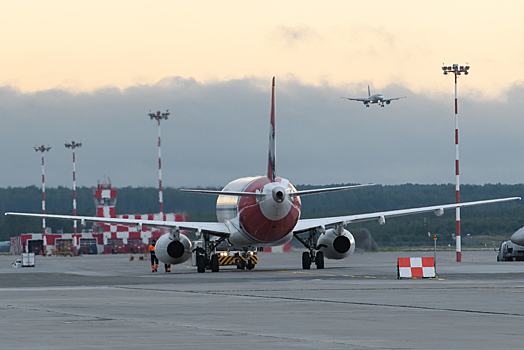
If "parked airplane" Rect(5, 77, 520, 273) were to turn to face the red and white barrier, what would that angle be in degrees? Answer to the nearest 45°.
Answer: approximately 135° to its right

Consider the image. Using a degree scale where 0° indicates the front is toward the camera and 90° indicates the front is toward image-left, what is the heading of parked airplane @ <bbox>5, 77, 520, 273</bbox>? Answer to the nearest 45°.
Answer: approximately 180°
